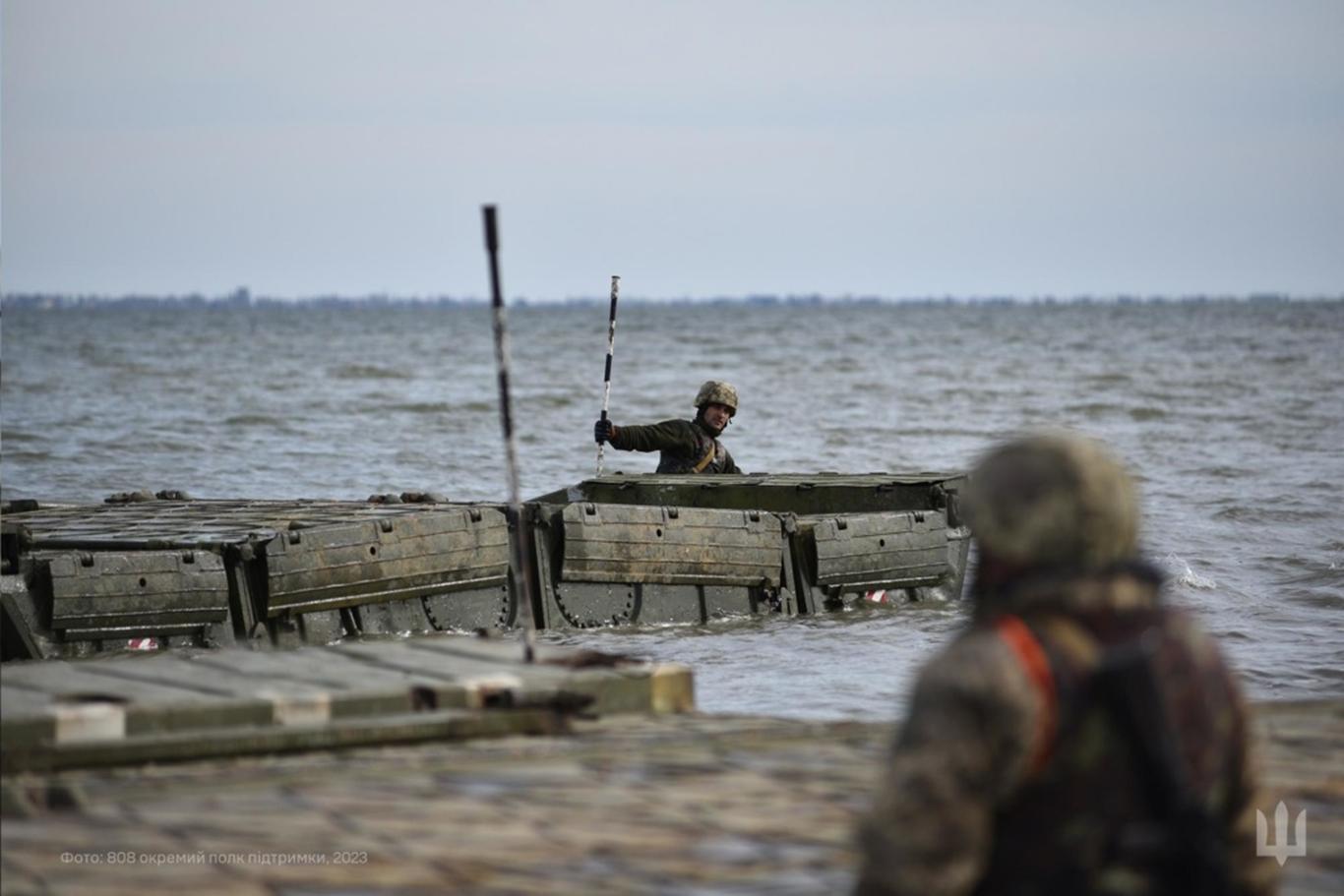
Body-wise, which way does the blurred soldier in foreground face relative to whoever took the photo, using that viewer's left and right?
facing away from the viewer and to the left of the viewer

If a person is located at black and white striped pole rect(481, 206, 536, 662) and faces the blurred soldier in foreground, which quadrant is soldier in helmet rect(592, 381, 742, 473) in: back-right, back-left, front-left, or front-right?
back-left

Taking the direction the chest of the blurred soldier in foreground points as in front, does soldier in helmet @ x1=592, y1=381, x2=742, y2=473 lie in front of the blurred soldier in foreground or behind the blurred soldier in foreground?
in front

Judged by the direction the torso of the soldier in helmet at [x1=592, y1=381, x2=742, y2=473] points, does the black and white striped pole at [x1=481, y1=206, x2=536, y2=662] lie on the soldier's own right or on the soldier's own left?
on the soldier's own right

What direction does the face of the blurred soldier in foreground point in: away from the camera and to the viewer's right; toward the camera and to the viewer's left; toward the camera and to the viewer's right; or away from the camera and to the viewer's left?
away from the camera and to the viewer's left

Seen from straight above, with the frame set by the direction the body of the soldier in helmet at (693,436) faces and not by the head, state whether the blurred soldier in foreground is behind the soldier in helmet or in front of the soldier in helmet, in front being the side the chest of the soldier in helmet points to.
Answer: in front

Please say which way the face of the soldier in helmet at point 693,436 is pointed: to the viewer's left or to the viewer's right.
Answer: to the viewer's right

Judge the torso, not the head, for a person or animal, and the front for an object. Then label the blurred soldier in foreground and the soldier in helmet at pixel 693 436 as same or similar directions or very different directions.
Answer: very different directions

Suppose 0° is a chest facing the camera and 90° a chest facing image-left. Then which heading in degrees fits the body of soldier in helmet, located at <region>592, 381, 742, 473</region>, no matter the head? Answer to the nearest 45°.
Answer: approximately 315°
